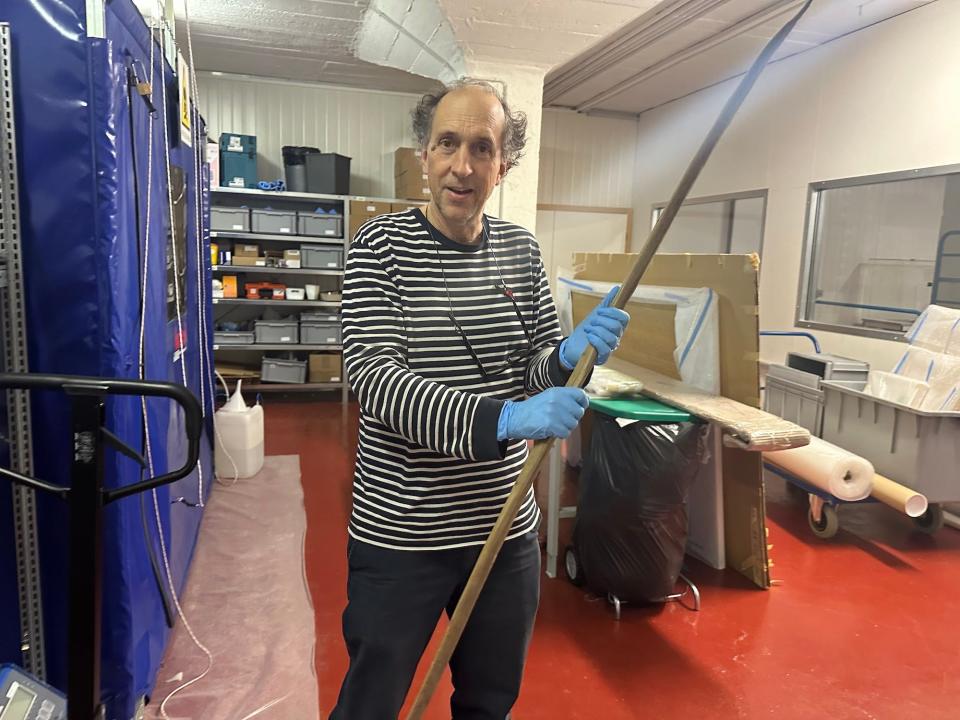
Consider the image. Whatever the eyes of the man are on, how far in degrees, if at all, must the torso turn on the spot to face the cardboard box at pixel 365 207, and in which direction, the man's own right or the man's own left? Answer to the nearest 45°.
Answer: approximately 135° to the man's own left

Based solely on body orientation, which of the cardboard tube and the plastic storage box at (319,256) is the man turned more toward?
the cardboard tube

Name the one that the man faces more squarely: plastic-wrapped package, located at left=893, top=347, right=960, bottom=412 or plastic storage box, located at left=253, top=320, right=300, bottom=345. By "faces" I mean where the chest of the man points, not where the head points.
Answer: the plastic-wrapped package

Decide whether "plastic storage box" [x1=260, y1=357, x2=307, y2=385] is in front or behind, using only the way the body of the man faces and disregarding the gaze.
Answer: behind

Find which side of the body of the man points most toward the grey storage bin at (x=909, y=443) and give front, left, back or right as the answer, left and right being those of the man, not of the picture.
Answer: left

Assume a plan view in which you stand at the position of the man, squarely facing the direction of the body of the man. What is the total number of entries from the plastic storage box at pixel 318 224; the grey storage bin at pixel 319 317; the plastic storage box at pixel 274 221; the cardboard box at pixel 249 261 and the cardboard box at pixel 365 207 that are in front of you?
0

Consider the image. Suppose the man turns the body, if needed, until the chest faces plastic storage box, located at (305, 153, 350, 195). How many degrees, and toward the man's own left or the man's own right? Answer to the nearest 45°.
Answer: approximately 135° to the man's own left

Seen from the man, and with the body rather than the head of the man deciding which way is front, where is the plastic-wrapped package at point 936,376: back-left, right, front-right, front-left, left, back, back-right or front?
left

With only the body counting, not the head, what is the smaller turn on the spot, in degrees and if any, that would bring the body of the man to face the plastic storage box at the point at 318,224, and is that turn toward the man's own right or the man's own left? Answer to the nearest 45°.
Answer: approximately 135° to the man's own left

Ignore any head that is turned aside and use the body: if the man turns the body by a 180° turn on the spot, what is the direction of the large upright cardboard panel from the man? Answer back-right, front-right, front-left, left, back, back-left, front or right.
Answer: right

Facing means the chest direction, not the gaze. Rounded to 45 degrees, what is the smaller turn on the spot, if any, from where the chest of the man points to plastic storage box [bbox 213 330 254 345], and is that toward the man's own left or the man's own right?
approximately 180°

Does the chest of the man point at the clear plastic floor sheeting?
no

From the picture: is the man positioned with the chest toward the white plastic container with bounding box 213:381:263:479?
no

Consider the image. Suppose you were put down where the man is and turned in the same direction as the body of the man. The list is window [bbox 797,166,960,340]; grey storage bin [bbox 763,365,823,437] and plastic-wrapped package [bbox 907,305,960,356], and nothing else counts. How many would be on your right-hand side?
0

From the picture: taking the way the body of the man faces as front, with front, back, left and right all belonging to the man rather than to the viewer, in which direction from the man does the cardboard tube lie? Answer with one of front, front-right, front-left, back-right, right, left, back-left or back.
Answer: left

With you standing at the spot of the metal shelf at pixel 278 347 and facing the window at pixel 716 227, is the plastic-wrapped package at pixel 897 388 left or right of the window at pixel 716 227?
right

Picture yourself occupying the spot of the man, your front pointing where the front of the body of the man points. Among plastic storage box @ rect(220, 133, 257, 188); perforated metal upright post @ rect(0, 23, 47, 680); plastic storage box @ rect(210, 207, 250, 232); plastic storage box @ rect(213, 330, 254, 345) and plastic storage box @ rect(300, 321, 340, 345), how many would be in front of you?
0

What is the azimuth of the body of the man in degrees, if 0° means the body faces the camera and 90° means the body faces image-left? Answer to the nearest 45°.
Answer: approximately 315°

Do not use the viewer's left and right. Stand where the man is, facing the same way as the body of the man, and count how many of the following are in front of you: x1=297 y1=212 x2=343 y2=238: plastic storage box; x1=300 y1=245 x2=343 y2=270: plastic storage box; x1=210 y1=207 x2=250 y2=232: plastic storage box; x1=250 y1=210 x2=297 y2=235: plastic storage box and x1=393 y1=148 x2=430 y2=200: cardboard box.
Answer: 0

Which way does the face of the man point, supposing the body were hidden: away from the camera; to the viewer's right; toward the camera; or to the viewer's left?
toward the camera

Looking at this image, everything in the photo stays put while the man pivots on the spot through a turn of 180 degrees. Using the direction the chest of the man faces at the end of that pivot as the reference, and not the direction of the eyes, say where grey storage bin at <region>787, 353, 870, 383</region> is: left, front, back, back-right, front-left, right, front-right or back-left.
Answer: right

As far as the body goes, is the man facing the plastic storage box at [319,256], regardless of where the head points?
no
